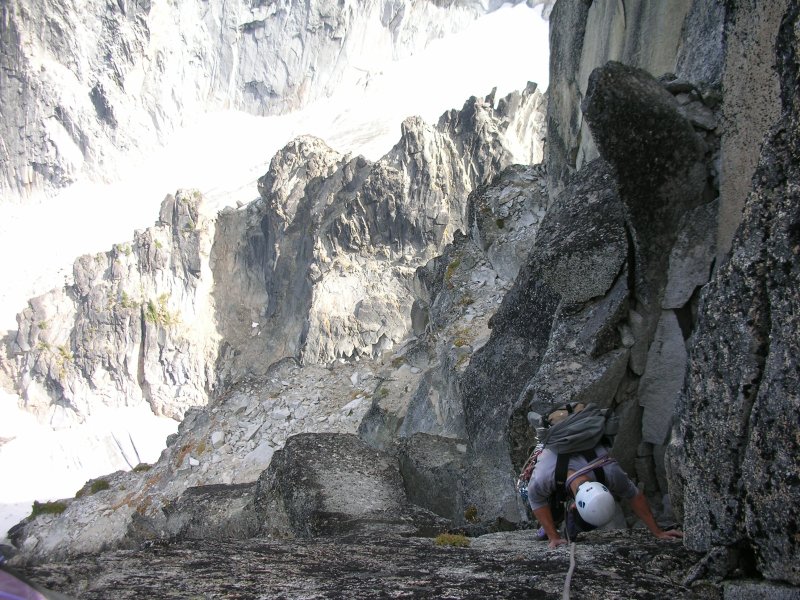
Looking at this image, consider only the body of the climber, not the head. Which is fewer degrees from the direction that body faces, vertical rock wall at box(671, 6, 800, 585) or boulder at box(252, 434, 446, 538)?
the vertical rock wall

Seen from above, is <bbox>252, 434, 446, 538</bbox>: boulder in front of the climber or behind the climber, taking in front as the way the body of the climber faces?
behind

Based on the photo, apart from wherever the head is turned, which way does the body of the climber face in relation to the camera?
toward the camera
